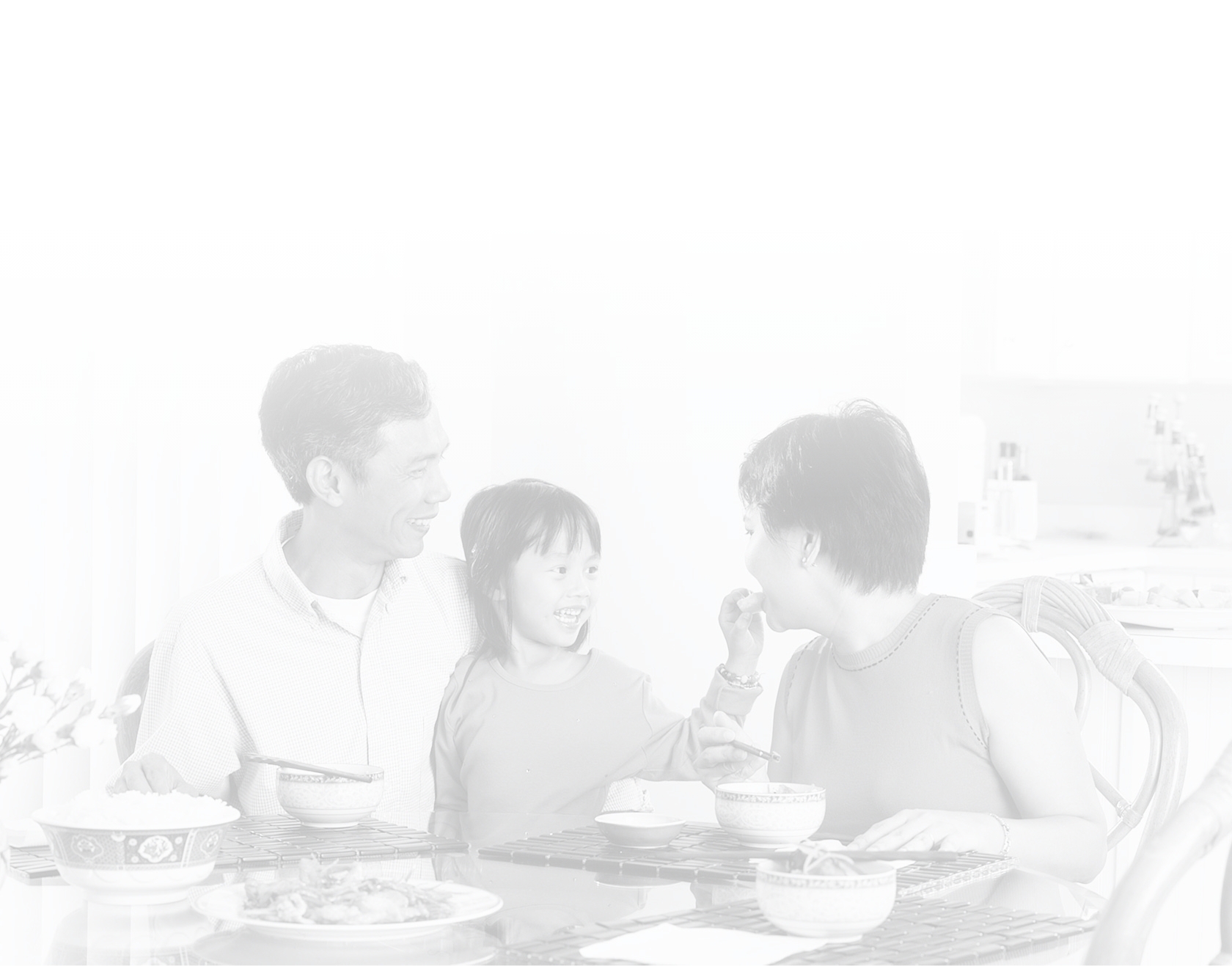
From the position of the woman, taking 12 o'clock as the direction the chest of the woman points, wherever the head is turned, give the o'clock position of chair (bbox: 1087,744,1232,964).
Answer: The chair is roughly at 10 o'clock from the woman.

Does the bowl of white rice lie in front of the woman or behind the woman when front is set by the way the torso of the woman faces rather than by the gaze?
in front

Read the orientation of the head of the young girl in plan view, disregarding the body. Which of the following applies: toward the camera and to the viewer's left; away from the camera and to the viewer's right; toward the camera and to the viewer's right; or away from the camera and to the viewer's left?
toward the camera and to the viewer's right

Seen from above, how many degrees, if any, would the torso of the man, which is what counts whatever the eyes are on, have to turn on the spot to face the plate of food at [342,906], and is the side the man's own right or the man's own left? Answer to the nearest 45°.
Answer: approximately 45° to the man's own right

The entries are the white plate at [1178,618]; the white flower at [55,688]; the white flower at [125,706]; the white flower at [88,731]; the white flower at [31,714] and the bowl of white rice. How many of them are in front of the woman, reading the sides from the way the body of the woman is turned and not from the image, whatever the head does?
5

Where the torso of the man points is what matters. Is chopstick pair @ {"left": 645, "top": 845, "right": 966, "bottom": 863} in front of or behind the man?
in front

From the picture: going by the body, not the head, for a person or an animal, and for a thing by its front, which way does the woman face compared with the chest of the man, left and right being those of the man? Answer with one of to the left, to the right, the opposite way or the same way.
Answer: to the right

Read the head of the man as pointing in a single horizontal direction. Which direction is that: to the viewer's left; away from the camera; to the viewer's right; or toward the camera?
to the viewer's right

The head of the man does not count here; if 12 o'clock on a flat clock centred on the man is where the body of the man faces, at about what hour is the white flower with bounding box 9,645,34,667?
The white flower is roughly at 2 o'clock from the man.

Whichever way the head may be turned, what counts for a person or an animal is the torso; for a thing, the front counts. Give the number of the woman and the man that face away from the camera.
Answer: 0

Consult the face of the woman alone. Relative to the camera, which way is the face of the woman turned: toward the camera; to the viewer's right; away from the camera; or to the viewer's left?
to the viewer's left

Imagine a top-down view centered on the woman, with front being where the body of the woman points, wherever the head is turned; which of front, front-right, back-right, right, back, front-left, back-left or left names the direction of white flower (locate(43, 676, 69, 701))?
front

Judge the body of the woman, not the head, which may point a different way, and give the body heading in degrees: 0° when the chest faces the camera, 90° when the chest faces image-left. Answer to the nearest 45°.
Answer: approximately 45°
